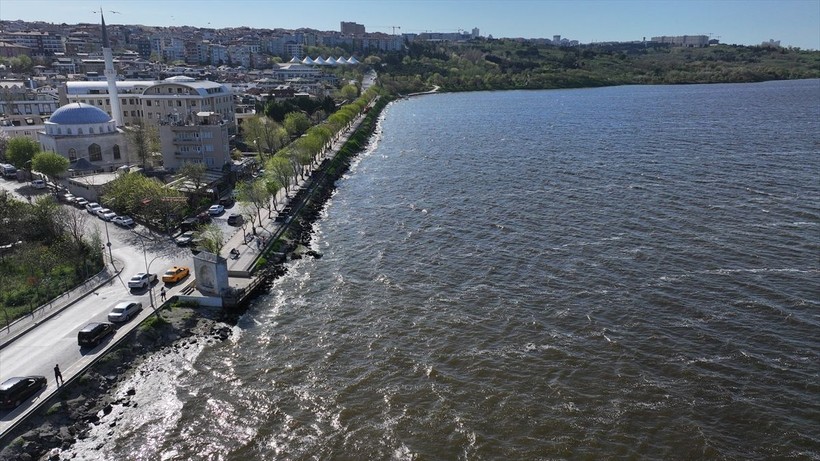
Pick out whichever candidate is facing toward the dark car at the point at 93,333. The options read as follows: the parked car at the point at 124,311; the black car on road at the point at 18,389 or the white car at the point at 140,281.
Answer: the black car on road at the point at 18,389

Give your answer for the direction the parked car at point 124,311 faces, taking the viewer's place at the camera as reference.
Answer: facing away from the viewer and to the right of the viewer

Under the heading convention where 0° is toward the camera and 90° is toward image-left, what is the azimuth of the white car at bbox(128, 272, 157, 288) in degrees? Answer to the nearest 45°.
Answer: approximately 225°

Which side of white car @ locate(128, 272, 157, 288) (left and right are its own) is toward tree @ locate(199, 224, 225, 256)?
front

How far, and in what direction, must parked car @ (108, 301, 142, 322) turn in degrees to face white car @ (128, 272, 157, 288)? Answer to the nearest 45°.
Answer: approximately 45° to its left

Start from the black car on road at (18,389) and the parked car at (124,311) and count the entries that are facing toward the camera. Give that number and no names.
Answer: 0

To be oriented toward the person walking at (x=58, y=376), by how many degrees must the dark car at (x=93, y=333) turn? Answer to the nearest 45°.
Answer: approximately 180°

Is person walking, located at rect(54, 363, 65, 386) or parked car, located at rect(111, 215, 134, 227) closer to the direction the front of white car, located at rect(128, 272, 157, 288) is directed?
the parked car

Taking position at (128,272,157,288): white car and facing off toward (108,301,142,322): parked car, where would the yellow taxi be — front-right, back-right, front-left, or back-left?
back-left

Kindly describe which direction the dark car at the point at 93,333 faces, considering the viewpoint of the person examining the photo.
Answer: facing away from the viewer and to the right of the viewer

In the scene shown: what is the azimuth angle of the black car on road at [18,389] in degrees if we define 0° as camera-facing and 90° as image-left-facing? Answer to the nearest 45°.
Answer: approximately 225°
